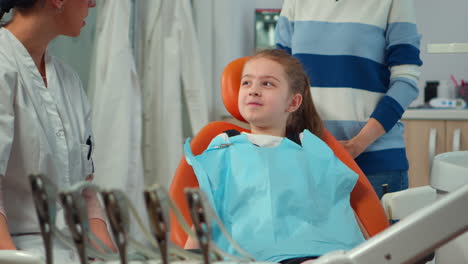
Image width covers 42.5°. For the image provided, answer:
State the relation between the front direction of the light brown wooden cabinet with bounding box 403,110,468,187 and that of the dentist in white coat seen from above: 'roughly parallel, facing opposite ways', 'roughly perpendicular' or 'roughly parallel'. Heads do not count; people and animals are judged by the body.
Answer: roughly perpendicular

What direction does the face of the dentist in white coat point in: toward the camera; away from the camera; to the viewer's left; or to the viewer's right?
to the viewer's right

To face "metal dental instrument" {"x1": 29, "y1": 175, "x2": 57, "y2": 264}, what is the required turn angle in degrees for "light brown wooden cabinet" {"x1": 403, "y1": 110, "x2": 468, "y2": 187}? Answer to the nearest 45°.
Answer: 0° — it already faces it

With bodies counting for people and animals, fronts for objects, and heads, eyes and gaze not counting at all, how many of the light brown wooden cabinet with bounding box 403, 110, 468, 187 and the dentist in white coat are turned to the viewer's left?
0

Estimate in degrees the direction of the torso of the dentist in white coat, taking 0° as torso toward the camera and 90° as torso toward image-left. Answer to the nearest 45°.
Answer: approximately 315°

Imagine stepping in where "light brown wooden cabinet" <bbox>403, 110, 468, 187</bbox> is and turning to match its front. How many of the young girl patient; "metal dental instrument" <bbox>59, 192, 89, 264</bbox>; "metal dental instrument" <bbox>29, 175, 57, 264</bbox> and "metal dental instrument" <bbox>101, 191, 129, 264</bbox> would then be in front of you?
4

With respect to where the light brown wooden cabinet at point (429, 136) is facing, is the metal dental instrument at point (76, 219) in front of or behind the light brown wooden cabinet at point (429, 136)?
in front

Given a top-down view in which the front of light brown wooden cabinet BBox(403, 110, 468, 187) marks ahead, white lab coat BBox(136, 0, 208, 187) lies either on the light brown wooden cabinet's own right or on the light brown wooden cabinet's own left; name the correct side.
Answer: on the light brown wooden cabinet's own right

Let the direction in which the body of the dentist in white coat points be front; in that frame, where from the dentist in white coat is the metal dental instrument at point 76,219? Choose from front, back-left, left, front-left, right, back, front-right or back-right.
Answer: front-right

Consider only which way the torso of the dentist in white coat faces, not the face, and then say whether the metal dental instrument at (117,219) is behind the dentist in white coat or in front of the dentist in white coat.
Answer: in front

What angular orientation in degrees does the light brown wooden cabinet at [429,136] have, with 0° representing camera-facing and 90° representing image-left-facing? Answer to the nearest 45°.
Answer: approximately 0°
